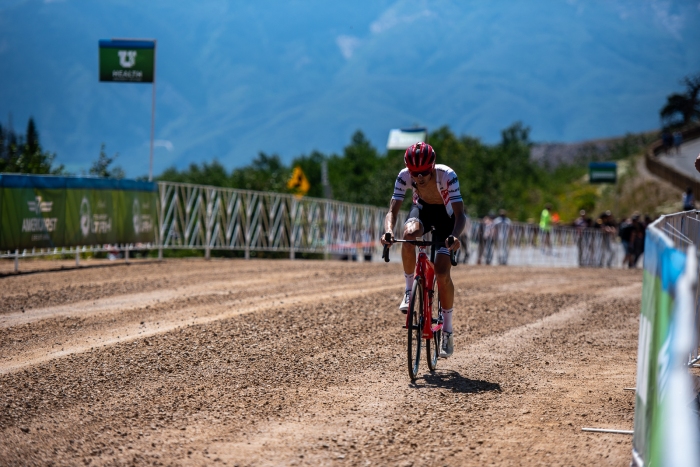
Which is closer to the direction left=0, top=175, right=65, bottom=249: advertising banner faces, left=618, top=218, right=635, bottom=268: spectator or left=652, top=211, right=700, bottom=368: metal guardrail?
the metal guardrail

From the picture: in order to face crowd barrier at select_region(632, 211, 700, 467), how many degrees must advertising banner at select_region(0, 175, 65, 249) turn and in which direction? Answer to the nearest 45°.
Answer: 0° — it already faces it

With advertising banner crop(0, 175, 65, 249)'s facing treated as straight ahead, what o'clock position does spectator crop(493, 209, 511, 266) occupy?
The spectator is roughly at 8 o'clock from the advertising banner.

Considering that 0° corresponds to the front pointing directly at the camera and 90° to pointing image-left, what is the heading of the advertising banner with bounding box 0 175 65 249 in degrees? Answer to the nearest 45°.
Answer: approximately 0°

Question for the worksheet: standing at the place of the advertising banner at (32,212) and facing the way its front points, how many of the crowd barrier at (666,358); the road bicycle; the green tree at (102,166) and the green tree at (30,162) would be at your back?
2

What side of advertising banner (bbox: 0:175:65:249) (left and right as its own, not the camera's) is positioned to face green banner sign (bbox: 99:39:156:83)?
left

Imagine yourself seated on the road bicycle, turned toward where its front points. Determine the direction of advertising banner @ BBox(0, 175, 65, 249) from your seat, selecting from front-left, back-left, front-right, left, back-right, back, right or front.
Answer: back-right

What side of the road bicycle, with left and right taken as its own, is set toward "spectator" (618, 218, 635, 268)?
back

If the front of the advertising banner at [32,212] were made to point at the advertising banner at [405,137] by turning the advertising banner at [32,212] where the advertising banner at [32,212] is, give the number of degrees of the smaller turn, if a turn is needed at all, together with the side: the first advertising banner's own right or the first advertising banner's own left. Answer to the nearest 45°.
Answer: approximately 135° to the first advertising banner's own left
